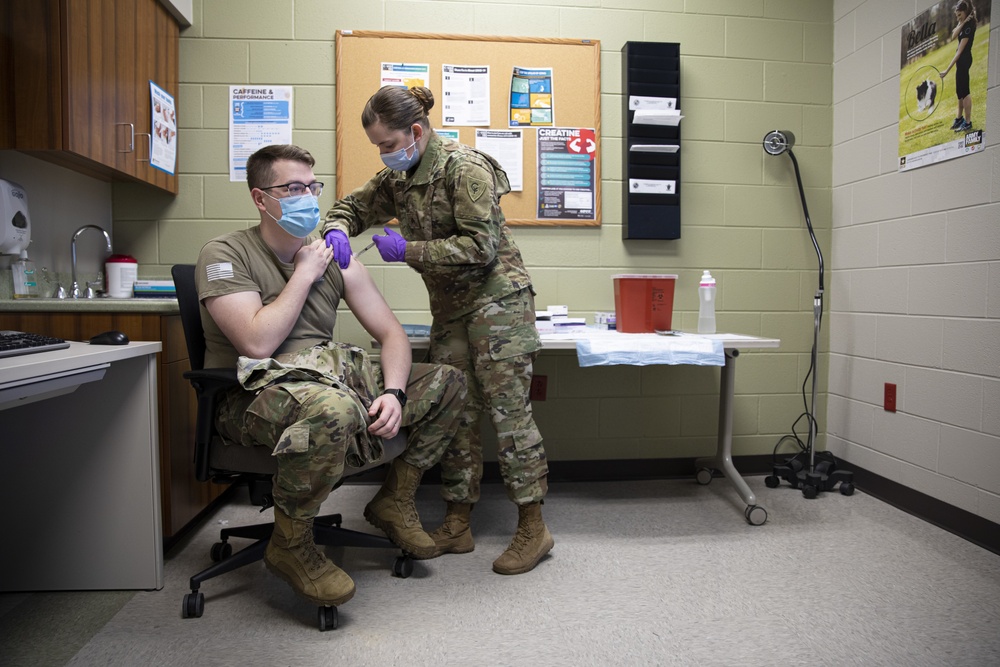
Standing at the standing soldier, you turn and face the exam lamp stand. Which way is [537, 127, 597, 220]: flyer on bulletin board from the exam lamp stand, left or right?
left

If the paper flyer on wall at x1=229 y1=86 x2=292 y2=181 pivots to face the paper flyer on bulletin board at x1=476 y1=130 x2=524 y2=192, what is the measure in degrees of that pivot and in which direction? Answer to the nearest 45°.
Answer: approximately 90° to its left

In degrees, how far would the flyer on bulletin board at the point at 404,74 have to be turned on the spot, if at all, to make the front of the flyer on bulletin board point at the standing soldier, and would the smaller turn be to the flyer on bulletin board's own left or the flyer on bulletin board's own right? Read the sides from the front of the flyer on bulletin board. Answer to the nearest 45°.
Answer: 0° — it already faces them

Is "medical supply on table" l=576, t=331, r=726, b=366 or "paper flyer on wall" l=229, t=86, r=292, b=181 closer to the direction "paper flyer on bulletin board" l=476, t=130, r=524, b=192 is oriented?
the medical supply on table
